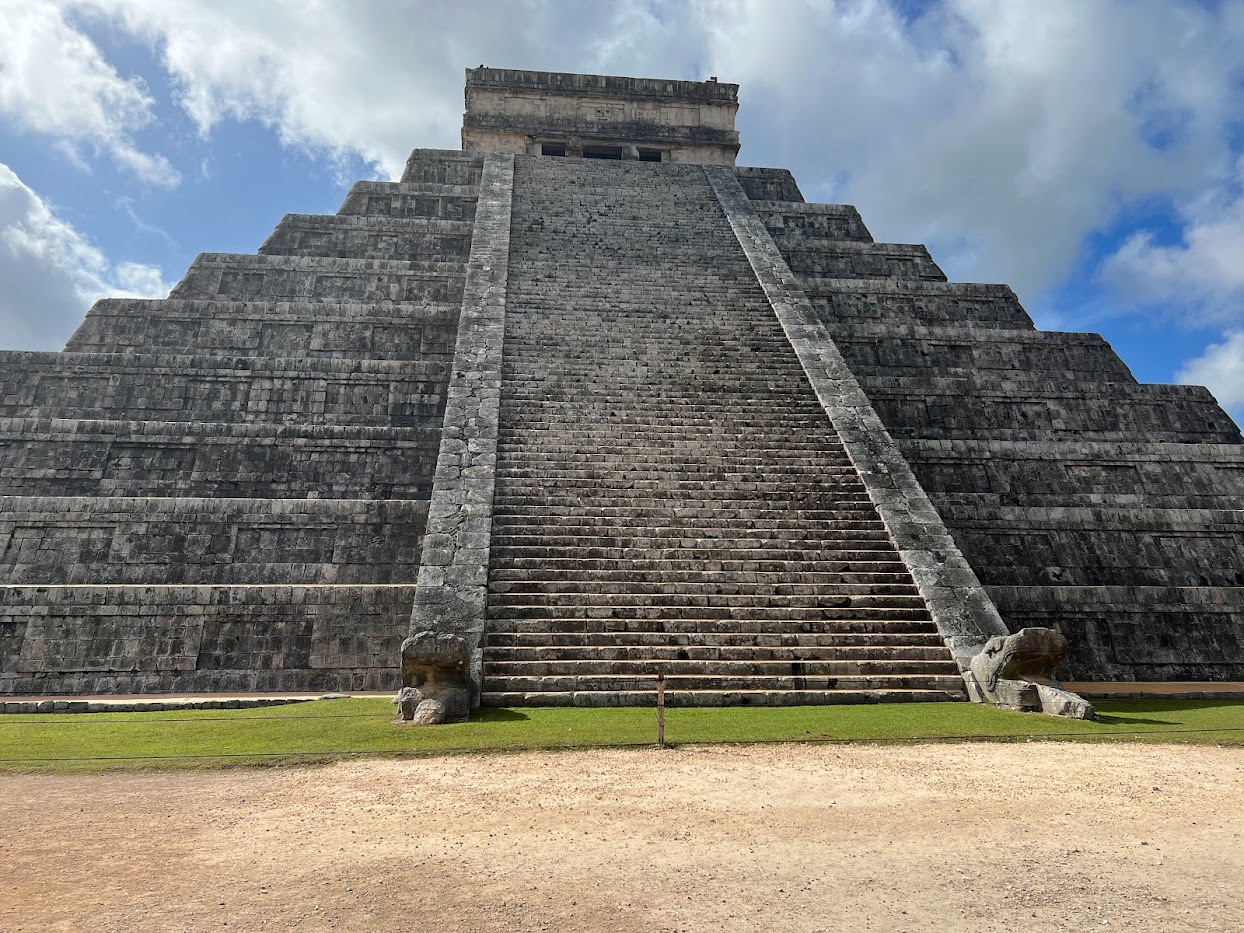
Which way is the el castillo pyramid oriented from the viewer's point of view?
toward the camera
